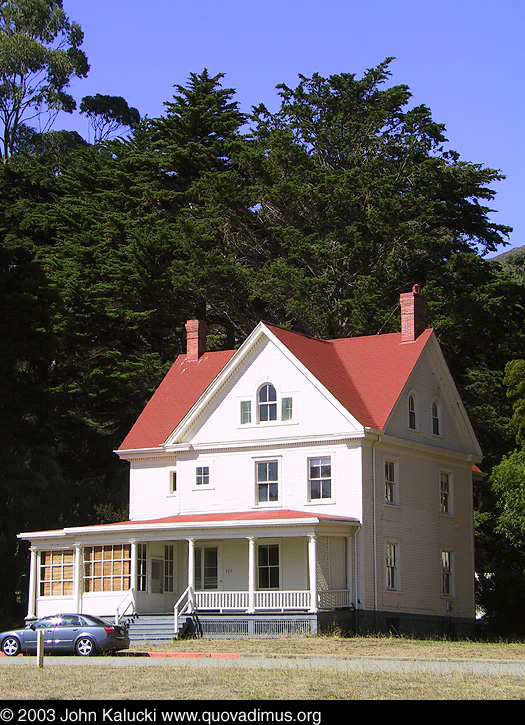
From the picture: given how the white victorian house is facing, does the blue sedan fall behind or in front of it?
in front

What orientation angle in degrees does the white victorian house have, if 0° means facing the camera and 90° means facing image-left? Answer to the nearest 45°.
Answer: approximately 45°
